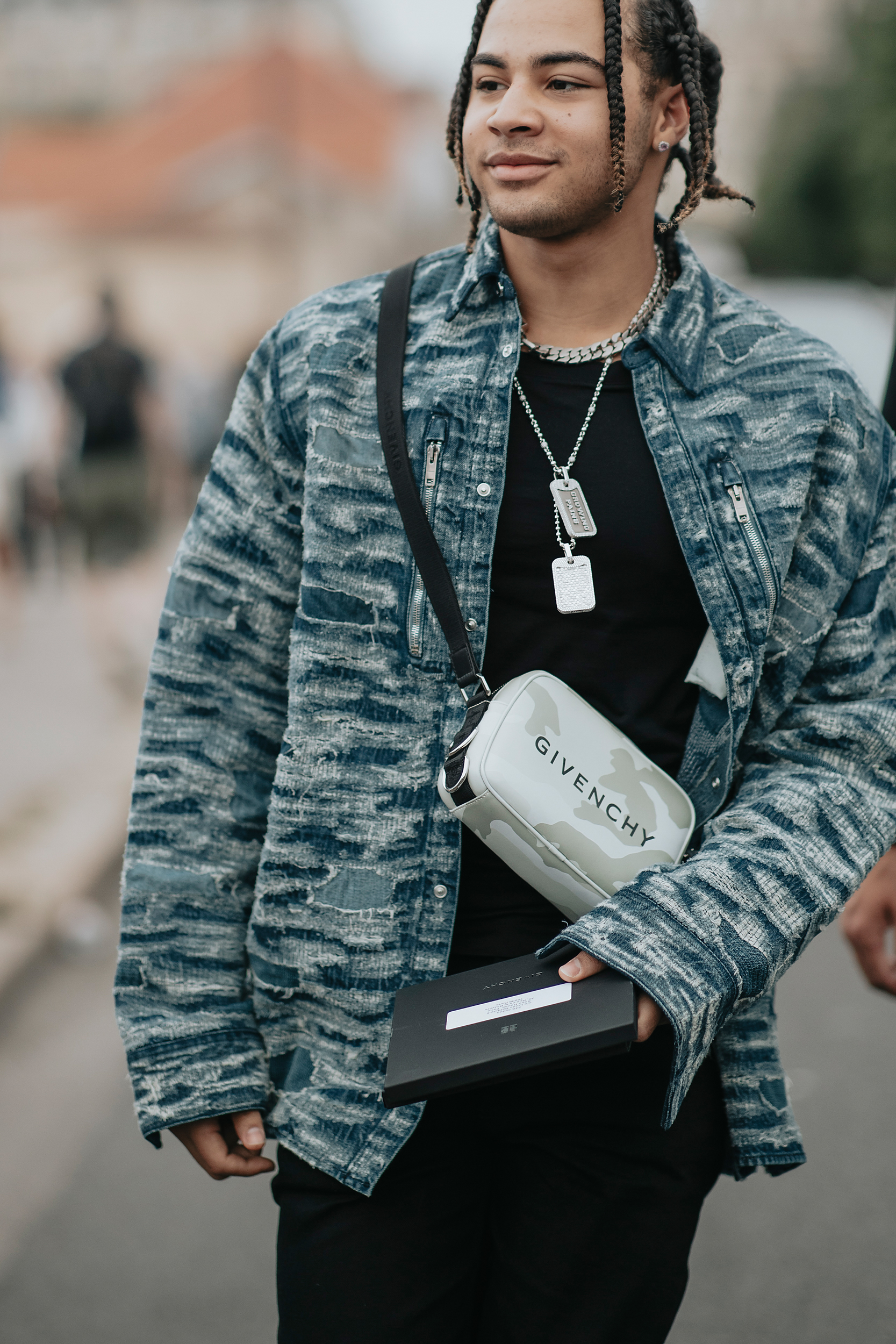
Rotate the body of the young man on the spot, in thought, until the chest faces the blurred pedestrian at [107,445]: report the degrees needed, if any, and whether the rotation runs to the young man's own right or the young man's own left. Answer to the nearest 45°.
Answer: approximately 180°

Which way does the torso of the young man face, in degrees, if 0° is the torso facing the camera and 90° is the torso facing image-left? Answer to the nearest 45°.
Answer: approximately 0°

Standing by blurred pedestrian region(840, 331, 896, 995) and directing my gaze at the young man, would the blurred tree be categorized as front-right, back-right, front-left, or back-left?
back-right

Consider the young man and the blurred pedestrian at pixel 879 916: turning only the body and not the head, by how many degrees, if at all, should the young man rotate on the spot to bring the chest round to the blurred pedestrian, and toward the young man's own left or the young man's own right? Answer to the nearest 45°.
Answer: approximately 135° to the young man's own left

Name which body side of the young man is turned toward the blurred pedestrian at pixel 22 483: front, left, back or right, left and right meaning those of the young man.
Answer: back

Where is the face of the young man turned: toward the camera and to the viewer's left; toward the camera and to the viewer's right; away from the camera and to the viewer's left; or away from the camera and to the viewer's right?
toward the camera and to the viewer's left

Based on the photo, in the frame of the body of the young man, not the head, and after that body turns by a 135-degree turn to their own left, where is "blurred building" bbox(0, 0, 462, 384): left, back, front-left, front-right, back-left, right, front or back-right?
front-left

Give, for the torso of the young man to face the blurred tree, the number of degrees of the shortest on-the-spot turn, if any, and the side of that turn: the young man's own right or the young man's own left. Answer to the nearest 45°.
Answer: approximately 180°
